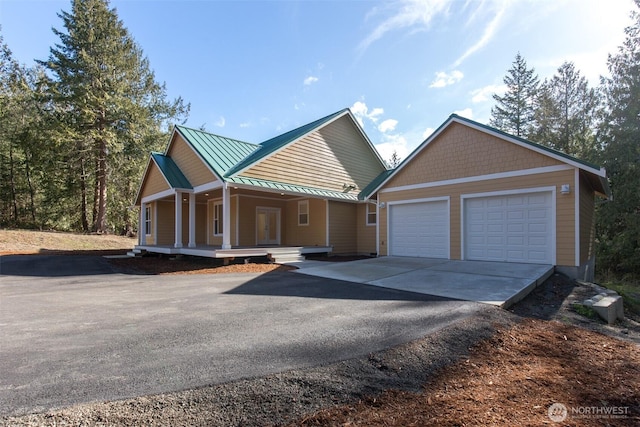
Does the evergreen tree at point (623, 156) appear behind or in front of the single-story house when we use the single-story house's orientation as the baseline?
behind

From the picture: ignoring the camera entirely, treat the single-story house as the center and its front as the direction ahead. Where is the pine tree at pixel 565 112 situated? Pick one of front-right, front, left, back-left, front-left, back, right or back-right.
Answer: back

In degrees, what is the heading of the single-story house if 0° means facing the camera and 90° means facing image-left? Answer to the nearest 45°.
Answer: approximately 45°

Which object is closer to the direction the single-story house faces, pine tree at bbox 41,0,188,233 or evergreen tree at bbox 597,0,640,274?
the pine tree

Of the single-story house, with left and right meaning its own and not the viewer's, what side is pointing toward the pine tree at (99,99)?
right

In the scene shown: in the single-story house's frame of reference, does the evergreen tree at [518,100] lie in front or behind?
behind
